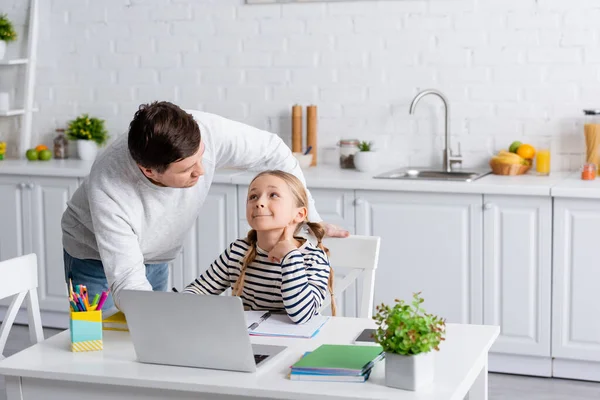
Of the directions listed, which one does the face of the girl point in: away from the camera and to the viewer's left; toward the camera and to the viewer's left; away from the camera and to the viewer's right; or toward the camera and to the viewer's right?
toward the camera and to the viewer's left

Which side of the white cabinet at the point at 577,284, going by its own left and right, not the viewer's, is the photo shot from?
front

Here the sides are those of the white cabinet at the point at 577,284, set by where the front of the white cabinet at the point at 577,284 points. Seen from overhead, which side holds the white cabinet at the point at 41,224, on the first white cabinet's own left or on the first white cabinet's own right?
on the first white cabinet's own right

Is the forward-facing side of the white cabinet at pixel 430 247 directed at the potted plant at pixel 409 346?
yes

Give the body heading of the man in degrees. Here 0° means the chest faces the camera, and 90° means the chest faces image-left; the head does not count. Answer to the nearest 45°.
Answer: approximately 315°

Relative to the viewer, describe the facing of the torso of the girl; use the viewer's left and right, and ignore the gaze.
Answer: facing the viewer and to the left of the viewer

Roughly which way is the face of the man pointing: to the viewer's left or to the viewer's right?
to the viewer's right

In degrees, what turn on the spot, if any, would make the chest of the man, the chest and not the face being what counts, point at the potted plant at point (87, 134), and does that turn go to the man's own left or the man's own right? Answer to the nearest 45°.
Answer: approximately 135° to the man's own left

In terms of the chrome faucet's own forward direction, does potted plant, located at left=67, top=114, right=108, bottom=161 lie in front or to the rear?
in front

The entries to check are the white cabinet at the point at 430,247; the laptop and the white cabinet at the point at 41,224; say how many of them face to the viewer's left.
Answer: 0

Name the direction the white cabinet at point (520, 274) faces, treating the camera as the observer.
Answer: facing the viewer

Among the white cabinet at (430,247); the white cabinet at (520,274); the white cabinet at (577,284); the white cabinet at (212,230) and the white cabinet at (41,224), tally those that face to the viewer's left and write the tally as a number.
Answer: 0
